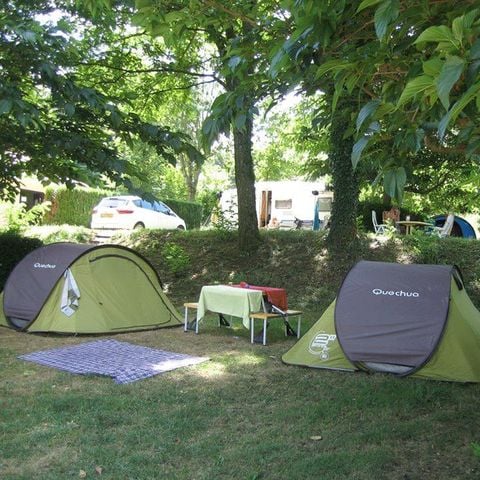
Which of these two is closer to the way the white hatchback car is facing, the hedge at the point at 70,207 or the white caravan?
the white caravan

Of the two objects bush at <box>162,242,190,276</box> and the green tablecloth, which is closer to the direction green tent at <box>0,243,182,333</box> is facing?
the green tablecloth

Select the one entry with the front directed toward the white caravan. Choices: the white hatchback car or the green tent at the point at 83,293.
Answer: the white hatchback car

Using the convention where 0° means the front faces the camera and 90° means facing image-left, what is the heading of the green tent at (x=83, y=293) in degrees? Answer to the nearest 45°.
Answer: approximately 315°

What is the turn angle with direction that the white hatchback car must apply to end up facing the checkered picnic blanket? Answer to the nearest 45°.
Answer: approximately 135° to its right

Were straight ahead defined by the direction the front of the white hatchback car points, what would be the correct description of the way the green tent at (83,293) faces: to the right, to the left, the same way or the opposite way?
to the right

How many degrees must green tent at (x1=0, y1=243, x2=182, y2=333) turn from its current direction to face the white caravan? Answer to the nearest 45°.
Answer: approximately 90° to its left

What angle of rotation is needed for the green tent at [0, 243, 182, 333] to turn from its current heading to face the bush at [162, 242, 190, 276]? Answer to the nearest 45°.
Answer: approximately 90° to its left

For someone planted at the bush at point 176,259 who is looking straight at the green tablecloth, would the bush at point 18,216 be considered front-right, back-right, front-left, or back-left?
back-right
